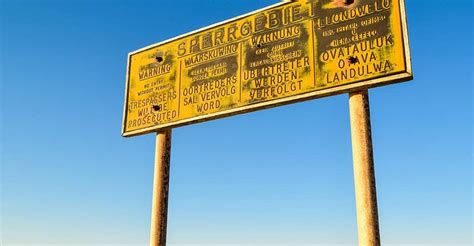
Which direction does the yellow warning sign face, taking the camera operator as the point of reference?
facing the viewer and to the left of the viewer
